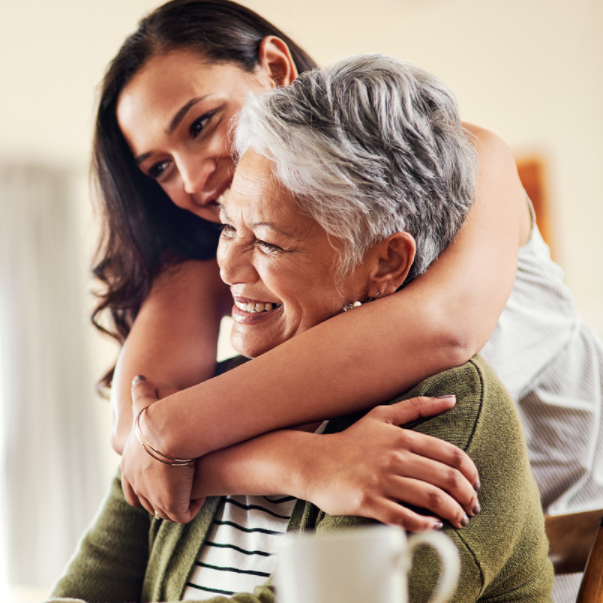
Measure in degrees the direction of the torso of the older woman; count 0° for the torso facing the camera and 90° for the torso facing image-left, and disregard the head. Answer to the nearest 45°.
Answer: approximately 45°

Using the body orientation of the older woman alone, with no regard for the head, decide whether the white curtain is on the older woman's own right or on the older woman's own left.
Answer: on the older woman's own right

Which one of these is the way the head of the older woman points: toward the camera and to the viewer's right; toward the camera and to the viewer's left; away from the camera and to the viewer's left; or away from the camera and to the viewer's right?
toward the camera and to the viewer's left
